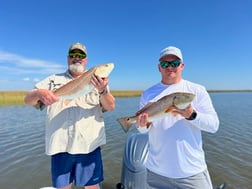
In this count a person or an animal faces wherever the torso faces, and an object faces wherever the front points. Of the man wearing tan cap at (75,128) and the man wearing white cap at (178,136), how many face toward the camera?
2

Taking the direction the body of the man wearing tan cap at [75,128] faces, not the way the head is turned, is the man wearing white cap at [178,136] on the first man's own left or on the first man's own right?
on the first man's own left

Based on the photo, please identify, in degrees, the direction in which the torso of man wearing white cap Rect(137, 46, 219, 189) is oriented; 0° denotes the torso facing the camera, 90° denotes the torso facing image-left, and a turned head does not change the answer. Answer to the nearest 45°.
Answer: approximately 0°

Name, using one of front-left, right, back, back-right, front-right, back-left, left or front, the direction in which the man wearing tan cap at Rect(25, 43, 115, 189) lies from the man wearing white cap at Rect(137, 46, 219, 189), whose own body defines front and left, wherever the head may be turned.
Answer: right
